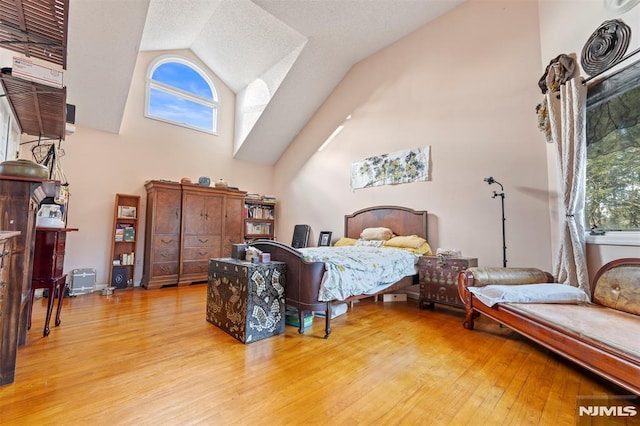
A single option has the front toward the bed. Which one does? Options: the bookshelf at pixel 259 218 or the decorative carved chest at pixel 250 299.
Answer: the bookshelf

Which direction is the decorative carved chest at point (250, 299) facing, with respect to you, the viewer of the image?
facing the viewer and to the left of the viewer

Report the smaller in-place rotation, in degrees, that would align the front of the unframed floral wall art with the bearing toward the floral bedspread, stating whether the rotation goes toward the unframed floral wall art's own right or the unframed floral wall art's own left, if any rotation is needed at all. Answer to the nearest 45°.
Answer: approximately 45° to the unframed floral wall art's own left

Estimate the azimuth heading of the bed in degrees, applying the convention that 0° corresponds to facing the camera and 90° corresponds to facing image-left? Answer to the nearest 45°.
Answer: approximately 45°

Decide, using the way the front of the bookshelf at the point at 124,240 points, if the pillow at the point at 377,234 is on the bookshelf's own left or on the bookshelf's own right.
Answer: on the bookshelf's own left

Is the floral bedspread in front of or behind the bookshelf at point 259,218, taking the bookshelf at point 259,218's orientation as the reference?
in front

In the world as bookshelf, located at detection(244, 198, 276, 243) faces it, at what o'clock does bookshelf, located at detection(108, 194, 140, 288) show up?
bookshelf, located at detection(108, 194, 140, 288) is roughly at 2 o'clock from bookshelf, located at detection(244, 198, 276, 243).

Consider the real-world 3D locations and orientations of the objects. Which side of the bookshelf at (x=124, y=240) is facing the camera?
front

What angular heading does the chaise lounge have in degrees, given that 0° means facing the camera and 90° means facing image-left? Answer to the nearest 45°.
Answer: approximately 45°

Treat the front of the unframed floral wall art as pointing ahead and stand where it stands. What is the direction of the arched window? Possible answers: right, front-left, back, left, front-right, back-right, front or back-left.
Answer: front-right

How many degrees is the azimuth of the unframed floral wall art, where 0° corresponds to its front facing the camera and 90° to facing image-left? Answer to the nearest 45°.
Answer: approximately 45°

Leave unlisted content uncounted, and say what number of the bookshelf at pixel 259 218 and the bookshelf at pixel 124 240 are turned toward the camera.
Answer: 2

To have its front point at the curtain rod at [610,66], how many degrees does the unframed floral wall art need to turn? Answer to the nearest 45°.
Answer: approximately 90° to its left

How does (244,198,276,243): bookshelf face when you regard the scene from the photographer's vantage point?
facing the viewer
